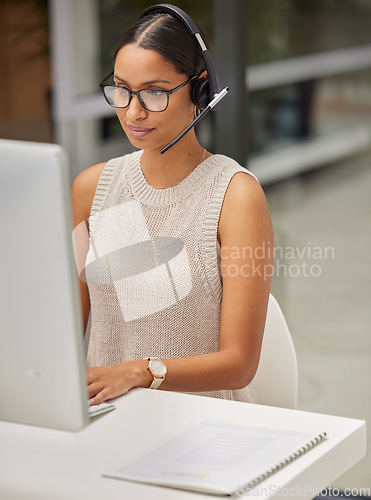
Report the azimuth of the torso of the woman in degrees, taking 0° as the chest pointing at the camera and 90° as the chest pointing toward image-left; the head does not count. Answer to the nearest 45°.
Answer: approximately 45°
